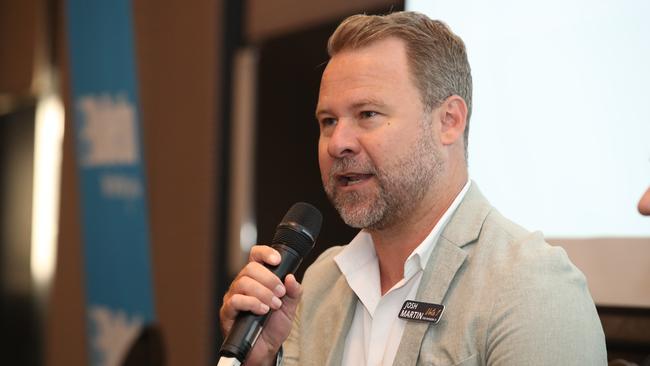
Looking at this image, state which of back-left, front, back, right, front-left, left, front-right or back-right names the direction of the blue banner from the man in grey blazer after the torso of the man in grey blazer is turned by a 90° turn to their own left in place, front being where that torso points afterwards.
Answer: back

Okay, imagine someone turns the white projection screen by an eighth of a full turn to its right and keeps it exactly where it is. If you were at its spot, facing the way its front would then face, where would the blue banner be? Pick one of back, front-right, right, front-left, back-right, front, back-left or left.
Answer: right

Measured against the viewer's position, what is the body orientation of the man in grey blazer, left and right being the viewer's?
facing the viewer and to the left of the viewer

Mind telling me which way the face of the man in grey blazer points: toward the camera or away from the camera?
toward the camera

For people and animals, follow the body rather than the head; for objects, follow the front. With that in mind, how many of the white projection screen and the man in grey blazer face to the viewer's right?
0

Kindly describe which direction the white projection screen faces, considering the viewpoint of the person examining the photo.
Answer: facing the viewer
